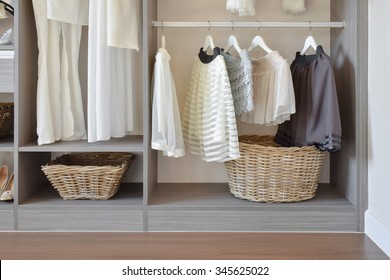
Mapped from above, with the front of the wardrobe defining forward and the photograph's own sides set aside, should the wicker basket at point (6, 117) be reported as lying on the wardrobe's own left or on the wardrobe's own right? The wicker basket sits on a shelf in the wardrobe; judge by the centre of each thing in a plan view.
on the wardrobe's own right

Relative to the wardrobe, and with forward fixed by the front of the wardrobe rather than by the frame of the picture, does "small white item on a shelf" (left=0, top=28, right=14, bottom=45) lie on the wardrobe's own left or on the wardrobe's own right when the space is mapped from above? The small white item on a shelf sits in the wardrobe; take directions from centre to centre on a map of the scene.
on the wardrobe's own right

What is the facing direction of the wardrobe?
toward the camera
